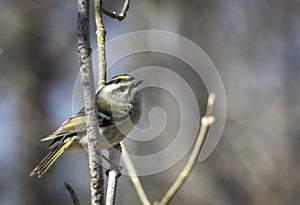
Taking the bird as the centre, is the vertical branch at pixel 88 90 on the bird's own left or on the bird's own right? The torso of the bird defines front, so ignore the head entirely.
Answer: on the bird's own right

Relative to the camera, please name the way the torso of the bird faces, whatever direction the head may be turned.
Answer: to the viewer's right
